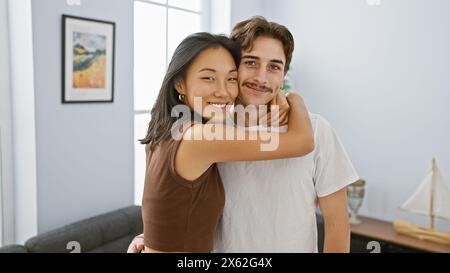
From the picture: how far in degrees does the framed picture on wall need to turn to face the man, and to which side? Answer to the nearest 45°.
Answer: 0° — it already faces them

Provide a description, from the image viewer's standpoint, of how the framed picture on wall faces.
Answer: facing the viewer and to the right of the viewer

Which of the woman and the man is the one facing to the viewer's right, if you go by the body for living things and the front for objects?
the woman

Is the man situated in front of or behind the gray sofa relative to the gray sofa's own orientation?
in front

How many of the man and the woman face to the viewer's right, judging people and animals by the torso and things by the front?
1

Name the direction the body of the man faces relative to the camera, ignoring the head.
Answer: toward the camera

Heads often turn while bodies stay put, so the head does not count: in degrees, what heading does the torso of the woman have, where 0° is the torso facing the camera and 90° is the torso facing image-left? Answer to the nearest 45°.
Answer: approximately 270°

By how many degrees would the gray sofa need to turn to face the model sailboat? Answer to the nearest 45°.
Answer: approximately 45° to its left

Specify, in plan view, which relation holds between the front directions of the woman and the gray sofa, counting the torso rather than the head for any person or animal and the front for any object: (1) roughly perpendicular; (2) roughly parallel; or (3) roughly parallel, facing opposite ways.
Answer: roughly parallel
